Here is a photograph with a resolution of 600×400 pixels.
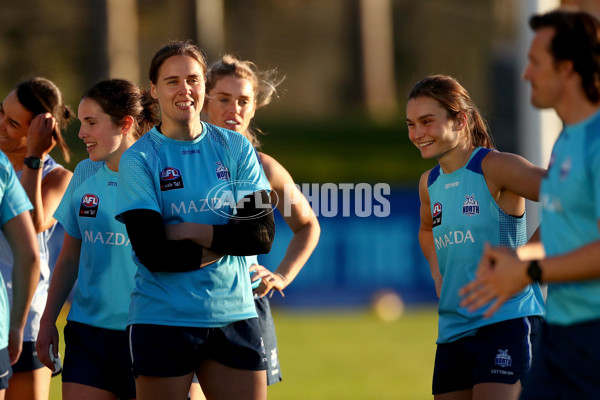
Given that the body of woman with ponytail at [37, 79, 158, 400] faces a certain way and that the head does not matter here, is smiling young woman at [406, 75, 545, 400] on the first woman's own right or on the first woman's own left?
on the first woman's own left

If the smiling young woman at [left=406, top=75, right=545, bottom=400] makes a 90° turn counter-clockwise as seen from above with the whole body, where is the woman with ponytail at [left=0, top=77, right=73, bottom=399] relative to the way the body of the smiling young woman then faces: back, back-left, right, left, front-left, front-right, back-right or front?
back-right

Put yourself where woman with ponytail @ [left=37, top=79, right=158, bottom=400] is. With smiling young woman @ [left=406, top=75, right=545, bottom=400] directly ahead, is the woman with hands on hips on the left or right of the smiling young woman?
left

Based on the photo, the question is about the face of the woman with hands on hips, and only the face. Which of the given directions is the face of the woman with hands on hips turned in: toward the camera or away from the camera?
toward the camera

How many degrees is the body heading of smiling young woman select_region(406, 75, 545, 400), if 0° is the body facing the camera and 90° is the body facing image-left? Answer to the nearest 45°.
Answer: approximately 45°

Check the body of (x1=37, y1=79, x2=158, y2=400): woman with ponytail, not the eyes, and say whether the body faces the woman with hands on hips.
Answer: no

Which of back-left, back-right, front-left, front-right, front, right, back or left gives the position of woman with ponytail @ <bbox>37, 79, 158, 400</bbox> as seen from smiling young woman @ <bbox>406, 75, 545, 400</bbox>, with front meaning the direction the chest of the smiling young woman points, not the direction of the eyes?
front-right

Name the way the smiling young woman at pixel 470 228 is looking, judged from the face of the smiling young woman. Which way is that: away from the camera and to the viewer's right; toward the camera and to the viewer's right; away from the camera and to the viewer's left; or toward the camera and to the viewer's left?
toward the camera and to the viewer's left

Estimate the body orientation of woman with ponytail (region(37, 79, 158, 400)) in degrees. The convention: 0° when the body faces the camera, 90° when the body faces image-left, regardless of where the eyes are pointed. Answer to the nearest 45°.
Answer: approximately 0°

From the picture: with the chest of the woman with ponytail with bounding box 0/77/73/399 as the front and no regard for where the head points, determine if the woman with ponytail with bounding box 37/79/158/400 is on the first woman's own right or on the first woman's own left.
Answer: on the first woman's own left

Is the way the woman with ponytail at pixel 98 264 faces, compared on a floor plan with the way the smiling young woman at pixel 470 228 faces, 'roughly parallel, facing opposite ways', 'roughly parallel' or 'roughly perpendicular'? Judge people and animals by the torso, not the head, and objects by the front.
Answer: roughly parallel
